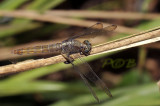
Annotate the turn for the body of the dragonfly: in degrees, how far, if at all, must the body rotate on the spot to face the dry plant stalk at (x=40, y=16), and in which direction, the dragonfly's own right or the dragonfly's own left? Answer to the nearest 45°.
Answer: approximately 135° to the dragonfly's own left

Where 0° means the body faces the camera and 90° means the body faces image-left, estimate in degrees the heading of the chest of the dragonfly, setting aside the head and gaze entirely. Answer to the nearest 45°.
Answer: approximately 270°
